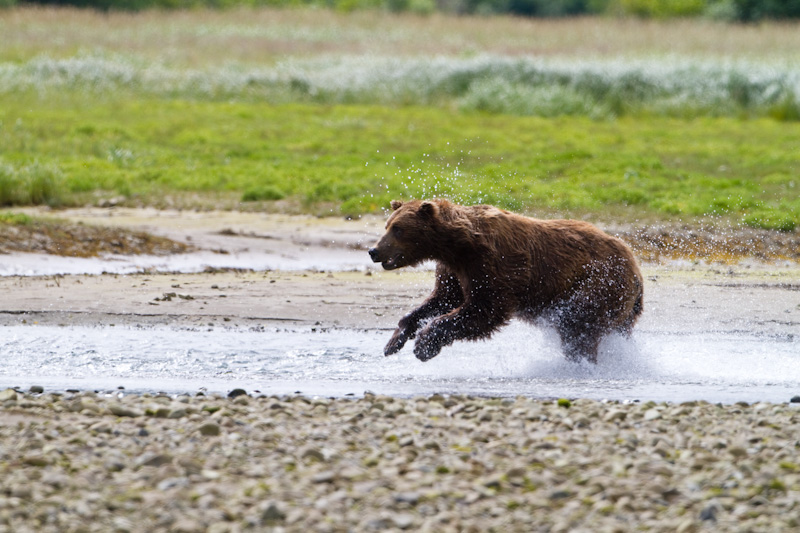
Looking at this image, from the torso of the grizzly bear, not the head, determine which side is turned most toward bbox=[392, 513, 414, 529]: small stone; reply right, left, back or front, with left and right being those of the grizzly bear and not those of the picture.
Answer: left

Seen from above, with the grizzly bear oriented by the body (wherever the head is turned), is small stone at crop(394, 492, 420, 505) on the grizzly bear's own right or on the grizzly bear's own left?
on the grizzly bear's own left

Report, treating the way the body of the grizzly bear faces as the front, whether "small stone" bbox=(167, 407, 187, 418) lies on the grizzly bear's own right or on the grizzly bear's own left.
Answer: on the grizzly bear's own left

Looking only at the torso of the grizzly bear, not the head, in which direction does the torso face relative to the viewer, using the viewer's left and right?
facing to the left of the viewer

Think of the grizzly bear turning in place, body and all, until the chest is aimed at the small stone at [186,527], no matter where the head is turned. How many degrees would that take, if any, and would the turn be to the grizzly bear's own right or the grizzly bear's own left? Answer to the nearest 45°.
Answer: approximately 90° to the grizzly bear's own left

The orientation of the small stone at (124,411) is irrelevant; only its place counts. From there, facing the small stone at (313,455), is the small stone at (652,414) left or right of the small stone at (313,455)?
left

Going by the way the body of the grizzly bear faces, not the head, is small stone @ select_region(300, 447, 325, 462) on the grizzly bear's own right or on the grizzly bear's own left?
on the grizzly bear's own left

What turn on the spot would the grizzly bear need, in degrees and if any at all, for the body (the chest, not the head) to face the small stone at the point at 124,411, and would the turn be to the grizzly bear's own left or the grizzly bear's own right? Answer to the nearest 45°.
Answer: approximately 45° to the grizzly bear's own left
